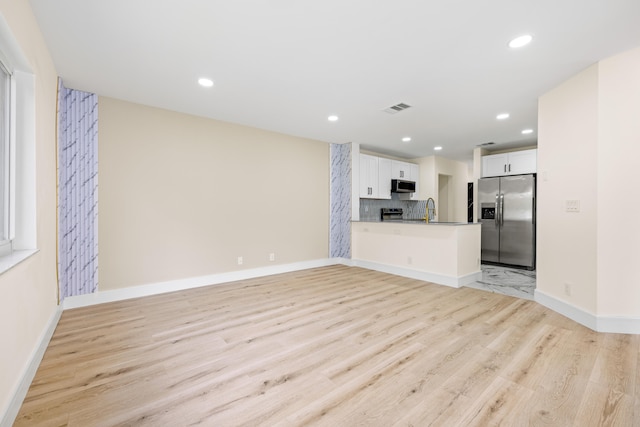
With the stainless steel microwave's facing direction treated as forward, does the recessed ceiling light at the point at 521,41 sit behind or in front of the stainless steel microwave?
in front

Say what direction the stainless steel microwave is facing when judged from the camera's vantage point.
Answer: facing the viewer and to the right of the viewer

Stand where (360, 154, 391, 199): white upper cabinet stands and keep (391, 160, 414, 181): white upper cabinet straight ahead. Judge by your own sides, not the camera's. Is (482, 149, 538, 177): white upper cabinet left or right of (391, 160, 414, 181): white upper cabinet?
right

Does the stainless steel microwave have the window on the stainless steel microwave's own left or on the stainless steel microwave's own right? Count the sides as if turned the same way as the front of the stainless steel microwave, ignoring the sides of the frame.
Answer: on the stainless steel microwave's own right

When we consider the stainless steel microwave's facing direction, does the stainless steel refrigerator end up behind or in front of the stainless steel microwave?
in front

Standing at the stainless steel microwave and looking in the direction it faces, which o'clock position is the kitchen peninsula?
The kitchen peninsula is roughly at 1 o'clock from the stainless steel microwave.

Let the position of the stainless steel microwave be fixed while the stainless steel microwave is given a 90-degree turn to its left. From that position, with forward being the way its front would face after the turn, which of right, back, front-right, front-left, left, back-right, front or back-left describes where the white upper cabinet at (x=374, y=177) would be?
back

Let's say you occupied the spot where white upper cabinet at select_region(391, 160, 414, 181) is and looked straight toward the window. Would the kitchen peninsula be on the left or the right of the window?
left
